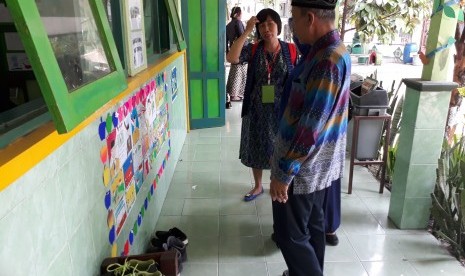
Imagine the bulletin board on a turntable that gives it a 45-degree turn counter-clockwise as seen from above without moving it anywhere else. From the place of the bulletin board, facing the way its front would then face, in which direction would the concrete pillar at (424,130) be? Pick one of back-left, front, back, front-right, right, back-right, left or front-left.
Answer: front

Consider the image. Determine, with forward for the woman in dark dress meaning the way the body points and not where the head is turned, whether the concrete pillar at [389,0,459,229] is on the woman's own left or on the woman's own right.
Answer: on the woman's own left

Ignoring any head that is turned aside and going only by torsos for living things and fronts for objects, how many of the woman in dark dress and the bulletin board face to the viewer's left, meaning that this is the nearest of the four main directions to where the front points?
0

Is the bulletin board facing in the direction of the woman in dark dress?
no

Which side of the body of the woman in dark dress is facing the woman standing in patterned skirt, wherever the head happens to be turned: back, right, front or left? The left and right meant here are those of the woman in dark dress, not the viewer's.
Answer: back

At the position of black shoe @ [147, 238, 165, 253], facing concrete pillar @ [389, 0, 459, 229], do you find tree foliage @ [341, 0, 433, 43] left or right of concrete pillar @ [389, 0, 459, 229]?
left

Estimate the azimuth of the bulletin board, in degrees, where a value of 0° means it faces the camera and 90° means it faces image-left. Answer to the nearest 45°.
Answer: approximately 315°

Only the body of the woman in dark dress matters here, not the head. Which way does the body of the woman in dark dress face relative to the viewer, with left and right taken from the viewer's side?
facing the viewer

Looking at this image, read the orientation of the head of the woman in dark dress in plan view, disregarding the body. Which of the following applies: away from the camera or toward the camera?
toward the camera
